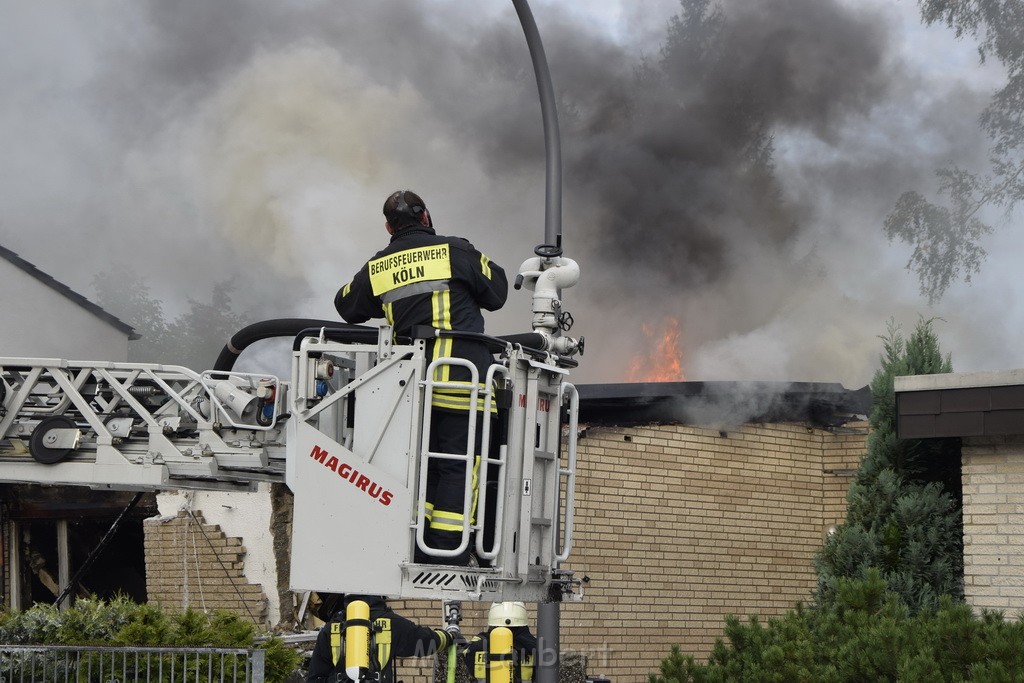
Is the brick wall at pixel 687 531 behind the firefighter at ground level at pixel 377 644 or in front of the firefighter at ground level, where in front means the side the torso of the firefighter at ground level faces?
in front

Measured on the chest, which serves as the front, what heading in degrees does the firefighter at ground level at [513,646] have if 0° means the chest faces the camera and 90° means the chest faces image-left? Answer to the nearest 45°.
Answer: approximately 180°

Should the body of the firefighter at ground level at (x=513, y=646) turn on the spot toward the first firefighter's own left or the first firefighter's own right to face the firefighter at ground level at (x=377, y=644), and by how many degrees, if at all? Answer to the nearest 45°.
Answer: approximately 135° to the first firefighter's own left

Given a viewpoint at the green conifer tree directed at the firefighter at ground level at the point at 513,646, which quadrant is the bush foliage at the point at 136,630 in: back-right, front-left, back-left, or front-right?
front-right

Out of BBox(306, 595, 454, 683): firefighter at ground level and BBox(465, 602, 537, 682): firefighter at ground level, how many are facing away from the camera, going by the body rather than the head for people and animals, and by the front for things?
2

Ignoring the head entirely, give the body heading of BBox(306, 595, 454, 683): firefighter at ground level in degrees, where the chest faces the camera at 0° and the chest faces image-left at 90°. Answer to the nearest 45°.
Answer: approximately 180°
